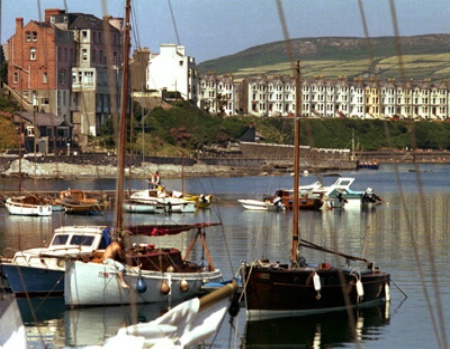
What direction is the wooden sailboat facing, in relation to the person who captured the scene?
facing the viewer and to the left of the viewer

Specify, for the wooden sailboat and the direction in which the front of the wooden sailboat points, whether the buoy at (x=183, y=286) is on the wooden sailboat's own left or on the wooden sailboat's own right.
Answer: on the wooden sailboat's own right

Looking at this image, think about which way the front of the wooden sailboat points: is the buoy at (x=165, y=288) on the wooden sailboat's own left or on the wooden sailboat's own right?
on the wooden sailboat's own right

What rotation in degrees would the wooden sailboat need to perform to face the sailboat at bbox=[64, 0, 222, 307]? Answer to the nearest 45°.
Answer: approximately 45° to its right

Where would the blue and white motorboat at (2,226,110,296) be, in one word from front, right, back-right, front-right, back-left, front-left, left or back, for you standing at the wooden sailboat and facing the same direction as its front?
front-right

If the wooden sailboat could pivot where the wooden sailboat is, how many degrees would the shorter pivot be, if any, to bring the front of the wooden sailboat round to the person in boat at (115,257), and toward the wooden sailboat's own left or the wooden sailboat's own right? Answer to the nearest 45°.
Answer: approximately 45° to the wooden sailboat's own right
